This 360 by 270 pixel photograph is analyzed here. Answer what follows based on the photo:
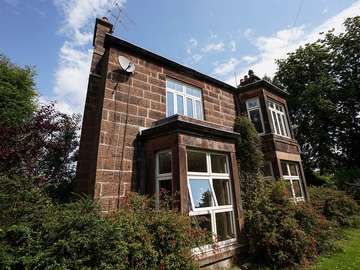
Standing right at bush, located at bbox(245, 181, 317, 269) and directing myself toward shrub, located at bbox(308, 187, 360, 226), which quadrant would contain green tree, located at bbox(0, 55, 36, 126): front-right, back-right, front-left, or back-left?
back-left

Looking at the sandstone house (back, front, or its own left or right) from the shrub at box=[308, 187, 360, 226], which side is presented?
left

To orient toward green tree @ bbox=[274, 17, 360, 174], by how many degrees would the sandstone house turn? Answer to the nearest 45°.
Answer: approximately 90° to its left

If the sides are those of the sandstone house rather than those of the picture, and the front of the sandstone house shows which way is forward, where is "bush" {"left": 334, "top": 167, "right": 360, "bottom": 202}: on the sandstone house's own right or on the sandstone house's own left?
on the sandstone house's own left
